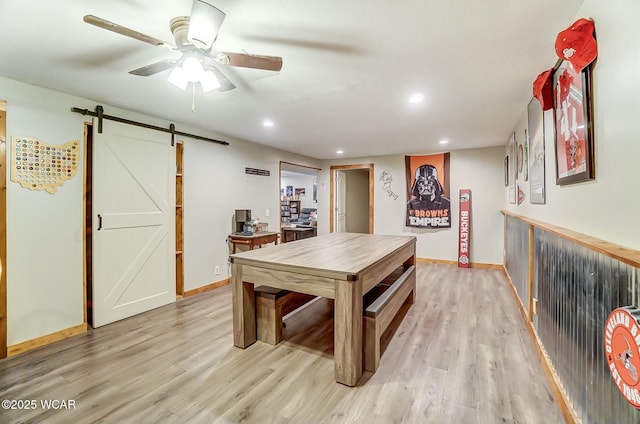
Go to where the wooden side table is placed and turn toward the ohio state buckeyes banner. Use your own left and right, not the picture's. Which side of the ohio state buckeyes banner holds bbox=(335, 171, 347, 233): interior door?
left

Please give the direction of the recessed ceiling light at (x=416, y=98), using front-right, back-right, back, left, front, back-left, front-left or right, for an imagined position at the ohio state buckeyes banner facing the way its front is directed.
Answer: front

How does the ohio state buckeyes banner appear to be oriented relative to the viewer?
toward the camera

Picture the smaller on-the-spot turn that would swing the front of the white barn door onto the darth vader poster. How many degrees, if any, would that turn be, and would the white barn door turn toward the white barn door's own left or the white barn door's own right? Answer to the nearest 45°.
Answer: approximately 45° to the white barn door's own left

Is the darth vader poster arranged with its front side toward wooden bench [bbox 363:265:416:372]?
yes

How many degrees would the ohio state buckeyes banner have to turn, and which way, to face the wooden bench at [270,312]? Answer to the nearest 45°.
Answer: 0° — it already faces it

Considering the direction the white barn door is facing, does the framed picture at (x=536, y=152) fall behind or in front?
in front

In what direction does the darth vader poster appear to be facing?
toward the camera

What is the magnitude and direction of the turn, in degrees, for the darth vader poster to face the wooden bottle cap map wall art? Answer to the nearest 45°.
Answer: approximately 45° to its right

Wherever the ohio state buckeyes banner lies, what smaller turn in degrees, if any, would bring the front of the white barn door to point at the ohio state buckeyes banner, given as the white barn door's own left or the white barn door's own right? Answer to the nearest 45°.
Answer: approximately 45° to the white barn door's own left

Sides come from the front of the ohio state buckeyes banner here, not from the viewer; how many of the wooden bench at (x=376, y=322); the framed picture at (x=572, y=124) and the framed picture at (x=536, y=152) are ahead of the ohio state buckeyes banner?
3

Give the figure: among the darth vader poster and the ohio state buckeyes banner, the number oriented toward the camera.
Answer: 2

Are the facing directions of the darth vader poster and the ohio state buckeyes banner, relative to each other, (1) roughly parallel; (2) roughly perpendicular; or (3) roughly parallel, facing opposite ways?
roughly parallel

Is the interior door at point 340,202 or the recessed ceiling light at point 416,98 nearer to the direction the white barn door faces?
the recessed ceiling light

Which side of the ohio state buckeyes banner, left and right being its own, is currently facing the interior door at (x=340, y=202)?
right

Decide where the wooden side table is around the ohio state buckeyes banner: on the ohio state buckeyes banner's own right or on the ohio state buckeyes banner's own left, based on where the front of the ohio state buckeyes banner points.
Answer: on the ohio state buckeyes banner's own right
